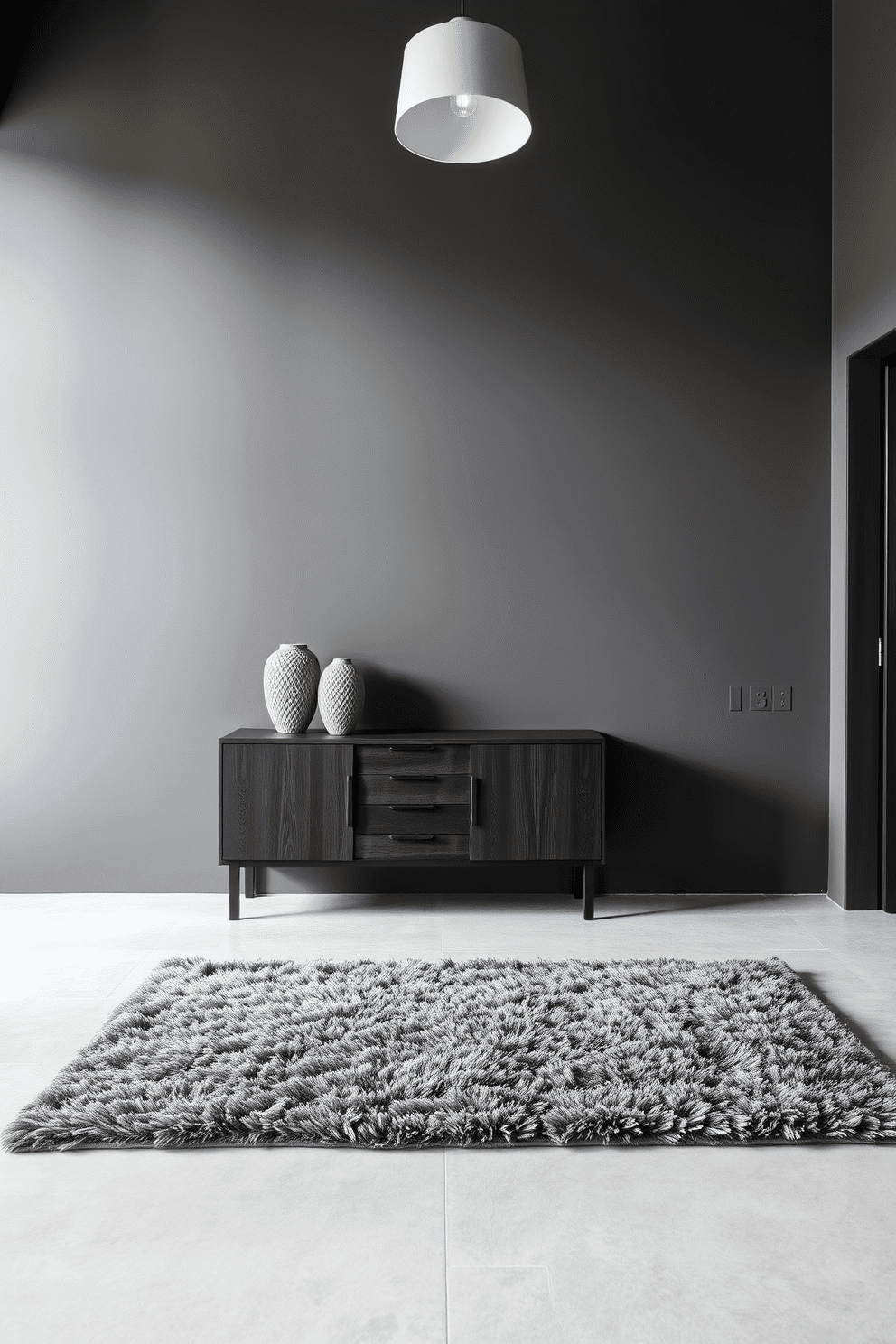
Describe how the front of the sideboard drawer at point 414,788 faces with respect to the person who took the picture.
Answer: facing the viewer

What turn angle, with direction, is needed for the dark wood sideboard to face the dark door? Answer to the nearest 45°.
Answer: approximately 90° to its left

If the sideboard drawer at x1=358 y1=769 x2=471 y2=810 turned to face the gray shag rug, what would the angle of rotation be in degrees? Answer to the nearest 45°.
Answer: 0° — it already faces it

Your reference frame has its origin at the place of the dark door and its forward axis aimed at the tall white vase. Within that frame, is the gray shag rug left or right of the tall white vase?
left

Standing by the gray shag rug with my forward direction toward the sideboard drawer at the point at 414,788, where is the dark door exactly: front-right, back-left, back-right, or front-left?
front-right

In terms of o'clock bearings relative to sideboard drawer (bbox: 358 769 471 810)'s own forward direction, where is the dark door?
The dark door is roughly at 9 o'clock from the sideboard drawer.

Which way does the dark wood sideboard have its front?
toward the camera

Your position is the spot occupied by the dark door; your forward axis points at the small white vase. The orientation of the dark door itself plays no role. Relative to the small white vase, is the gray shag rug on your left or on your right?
left

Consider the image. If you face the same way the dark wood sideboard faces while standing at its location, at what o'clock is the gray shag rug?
The gray shag rug is roughly at 12 o'clock from the dark wood sideboard.
